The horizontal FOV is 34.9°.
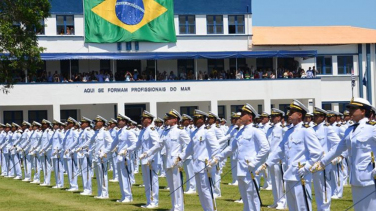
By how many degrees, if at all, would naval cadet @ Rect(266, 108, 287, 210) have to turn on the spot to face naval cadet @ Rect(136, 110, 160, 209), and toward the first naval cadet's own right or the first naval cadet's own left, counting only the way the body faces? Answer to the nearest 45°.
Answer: approximately 45° to the first naval cadet's own right

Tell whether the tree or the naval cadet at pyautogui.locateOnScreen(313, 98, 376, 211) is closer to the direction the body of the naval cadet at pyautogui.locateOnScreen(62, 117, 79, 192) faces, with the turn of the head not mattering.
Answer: the naval cadet

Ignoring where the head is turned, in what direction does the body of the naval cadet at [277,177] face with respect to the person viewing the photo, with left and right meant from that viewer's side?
facing the viewer and to the left of the viewer

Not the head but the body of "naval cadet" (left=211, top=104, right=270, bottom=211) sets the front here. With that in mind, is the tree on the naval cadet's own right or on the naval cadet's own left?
on the naval cadet's own right
